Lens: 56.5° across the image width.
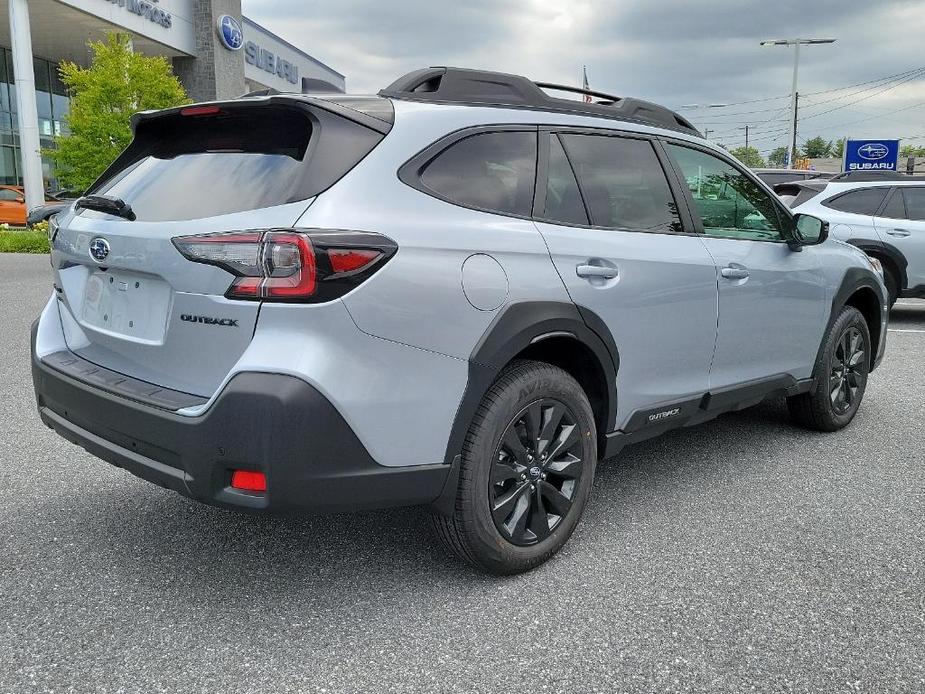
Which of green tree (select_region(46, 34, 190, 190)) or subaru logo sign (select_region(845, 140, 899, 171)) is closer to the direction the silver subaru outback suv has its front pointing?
the subaru logo sign

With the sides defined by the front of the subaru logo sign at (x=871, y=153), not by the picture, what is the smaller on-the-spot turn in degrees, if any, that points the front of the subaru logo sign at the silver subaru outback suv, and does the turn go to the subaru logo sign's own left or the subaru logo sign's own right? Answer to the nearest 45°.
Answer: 0° — it already faces it

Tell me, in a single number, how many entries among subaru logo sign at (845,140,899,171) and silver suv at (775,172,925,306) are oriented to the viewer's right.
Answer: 1

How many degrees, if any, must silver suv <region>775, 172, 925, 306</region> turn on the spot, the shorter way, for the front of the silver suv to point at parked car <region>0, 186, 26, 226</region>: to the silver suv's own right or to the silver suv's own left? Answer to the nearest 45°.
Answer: approximately 180°

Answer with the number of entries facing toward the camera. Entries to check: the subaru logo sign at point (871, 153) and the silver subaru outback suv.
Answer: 1

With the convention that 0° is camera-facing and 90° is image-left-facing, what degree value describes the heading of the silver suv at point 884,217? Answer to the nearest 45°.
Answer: approximately 270°

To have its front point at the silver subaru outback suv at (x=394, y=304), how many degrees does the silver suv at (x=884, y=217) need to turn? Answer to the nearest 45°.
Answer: approximately 90° to its right

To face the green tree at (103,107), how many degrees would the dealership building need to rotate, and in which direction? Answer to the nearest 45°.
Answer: approximately 45° to its right

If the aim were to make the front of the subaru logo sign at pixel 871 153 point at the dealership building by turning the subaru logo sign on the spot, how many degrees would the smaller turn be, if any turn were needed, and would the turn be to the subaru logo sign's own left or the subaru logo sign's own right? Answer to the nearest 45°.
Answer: approximately 45° to the subaru logo sign's own right
